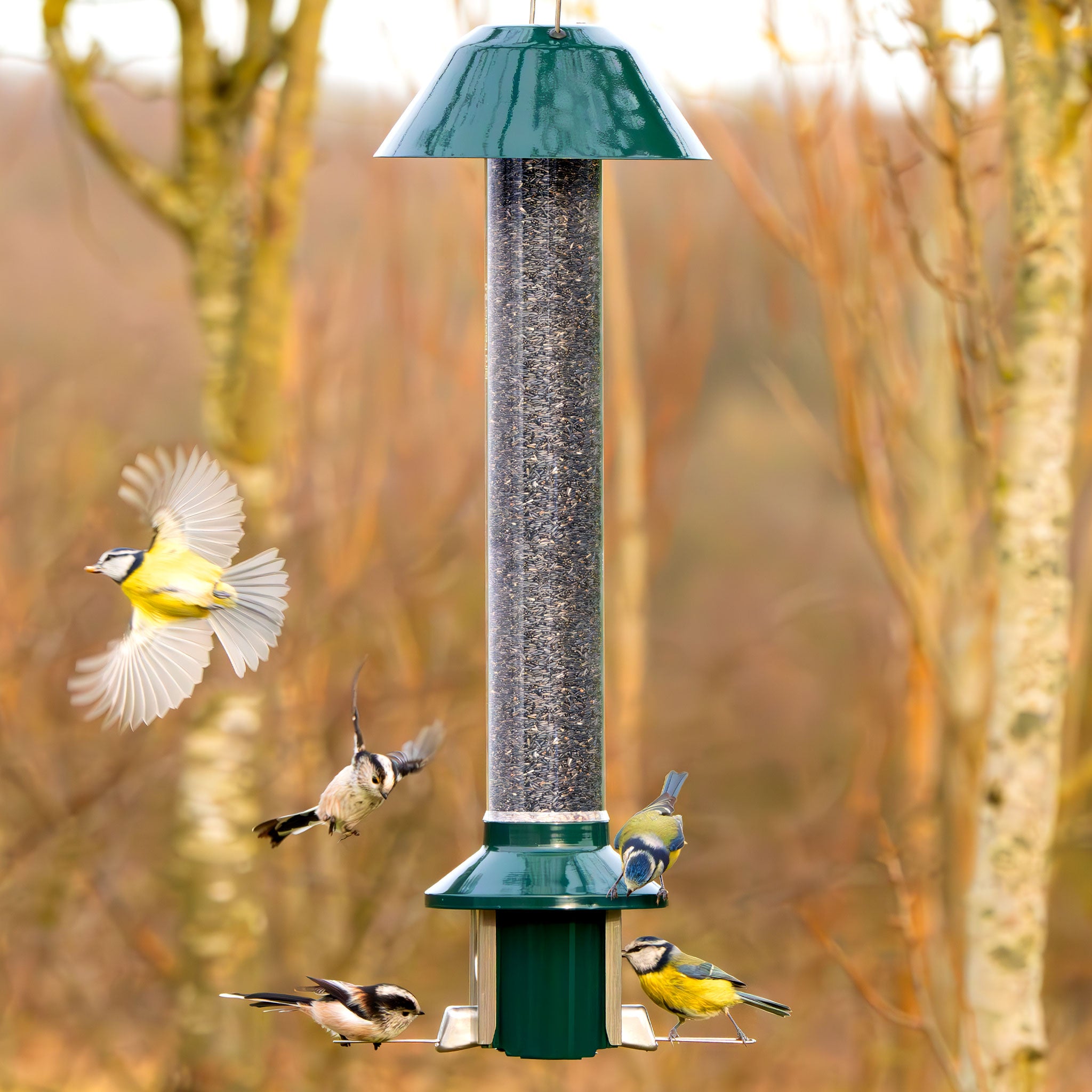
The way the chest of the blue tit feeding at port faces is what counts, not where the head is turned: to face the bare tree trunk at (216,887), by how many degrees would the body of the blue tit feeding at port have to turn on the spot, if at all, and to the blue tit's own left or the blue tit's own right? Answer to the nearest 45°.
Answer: approximately 45° to the blue tit's own right

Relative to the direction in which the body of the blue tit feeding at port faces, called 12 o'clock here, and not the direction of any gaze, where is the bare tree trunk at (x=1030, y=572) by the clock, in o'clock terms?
The bare tree trunk is roughly at 4 o'clock from the blue tit feeding at port.

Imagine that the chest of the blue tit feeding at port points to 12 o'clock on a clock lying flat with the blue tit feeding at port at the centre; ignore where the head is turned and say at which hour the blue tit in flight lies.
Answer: The blue tit in flight is roughly at 11 o'clock from the blue tit feeding at port.

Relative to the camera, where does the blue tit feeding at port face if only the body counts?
to the viewer's left

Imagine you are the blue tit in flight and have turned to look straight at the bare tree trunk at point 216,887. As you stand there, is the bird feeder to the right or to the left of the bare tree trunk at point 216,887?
right

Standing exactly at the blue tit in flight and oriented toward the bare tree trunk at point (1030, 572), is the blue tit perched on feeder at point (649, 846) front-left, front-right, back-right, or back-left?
front-right
